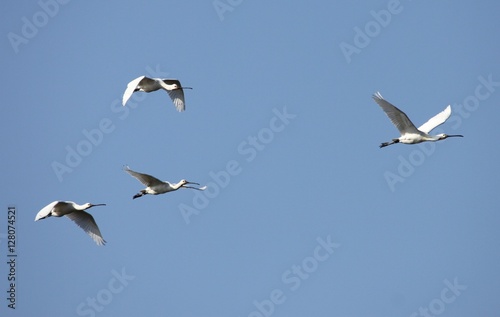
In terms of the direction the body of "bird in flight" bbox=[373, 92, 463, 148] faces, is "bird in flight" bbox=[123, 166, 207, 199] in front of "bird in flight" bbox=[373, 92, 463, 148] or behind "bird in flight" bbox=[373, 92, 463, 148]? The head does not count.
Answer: behind

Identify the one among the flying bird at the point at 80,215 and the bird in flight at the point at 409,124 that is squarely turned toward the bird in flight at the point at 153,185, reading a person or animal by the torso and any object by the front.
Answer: the flying bird

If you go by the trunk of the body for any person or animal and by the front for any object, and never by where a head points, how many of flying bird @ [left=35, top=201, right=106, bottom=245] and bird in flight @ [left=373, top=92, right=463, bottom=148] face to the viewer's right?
2

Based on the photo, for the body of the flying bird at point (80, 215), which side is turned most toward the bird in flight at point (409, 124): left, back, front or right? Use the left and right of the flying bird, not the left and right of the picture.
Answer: front

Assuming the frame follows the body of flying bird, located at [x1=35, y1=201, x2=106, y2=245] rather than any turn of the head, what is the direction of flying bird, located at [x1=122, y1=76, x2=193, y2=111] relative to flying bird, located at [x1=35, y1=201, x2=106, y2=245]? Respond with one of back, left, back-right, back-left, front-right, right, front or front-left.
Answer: front

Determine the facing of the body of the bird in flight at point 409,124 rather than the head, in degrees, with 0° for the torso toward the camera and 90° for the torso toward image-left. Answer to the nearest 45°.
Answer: approximately 270°

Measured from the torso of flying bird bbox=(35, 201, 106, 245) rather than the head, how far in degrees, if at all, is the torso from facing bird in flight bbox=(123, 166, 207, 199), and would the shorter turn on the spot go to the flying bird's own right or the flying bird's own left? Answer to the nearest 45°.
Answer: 0° — it already faces it

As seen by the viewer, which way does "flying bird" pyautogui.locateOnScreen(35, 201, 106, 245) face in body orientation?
to the viewer's right
